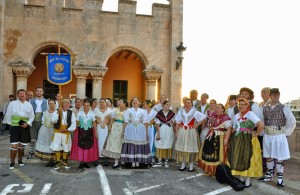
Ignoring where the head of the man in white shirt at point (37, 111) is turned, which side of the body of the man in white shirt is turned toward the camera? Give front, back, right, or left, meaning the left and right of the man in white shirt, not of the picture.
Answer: front

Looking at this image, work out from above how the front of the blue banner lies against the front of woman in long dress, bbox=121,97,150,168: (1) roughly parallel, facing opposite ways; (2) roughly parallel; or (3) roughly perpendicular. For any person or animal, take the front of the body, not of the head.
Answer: roughly parallel

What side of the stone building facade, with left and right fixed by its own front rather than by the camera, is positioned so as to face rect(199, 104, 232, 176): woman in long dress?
front

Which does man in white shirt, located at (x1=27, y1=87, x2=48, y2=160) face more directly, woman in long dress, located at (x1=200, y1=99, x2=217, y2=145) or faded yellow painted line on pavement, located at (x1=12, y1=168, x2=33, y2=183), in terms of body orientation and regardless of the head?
the faded yellow painted line on pavement

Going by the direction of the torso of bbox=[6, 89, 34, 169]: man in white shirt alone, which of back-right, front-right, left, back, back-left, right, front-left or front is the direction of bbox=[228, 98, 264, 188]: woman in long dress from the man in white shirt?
front-left

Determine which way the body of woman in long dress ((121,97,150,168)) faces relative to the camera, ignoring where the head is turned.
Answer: toward the camera

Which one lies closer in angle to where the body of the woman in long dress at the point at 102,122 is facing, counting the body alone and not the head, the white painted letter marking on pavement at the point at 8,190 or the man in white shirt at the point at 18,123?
the white painted letter marking on pavement

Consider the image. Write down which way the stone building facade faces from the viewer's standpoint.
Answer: facing the viewer

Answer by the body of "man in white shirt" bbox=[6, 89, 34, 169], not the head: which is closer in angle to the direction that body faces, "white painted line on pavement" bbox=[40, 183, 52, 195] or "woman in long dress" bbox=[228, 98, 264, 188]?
the white painted line on pavement

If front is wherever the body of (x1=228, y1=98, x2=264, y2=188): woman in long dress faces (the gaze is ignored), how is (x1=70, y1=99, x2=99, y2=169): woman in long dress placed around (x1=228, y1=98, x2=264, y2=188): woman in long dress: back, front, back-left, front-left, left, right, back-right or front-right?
front-right

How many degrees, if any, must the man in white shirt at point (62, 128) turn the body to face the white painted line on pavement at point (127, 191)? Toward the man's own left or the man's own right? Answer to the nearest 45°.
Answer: approximately 45° to the man's own left
